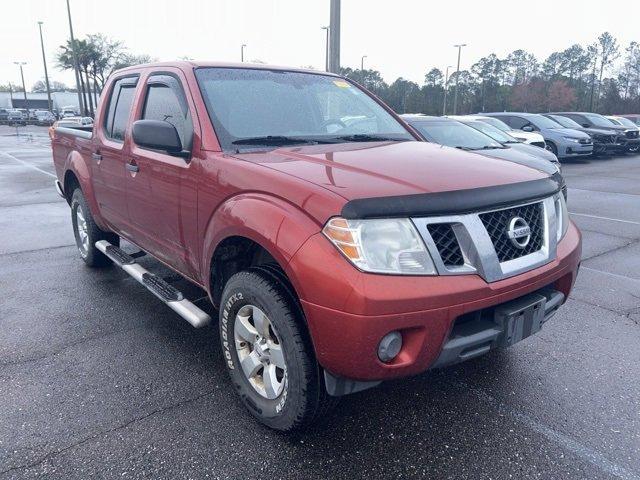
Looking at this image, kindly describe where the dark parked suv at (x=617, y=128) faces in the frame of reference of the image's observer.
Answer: facing the viewer and to the right of the viewer

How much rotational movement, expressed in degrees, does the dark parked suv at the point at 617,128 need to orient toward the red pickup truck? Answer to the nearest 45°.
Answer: approximately 45° to its right

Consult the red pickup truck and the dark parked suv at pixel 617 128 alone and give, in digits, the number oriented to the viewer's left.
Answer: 0

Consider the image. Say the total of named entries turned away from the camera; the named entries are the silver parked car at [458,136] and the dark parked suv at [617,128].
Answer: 0

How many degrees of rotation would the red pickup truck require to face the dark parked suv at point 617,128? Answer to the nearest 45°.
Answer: approximately 90° to its left

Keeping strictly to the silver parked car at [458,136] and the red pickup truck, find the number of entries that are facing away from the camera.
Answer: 0

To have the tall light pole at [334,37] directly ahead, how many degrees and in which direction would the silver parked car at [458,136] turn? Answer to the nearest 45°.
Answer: approximately 180°

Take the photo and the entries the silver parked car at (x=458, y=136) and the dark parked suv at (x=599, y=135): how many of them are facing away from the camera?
0

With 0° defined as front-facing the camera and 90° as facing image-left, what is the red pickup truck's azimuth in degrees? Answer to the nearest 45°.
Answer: approximately 315°
